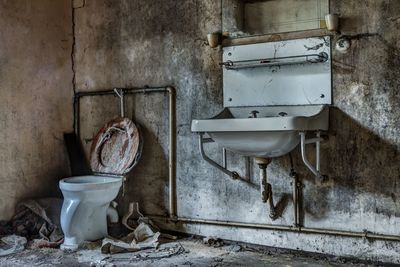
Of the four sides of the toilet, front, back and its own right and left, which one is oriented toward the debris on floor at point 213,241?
left

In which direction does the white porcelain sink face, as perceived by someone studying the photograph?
facing the viewer and to the left of the viewer

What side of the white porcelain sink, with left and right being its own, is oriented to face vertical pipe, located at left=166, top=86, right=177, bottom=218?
right

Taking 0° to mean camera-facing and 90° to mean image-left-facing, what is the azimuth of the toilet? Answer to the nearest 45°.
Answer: approximately 45°

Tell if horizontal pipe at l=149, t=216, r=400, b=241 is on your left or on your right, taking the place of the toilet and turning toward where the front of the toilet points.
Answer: on your left

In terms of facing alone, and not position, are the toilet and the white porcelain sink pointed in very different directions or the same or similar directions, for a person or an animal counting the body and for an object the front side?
same or similar directions

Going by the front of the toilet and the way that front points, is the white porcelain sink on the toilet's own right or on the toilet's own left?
on the toilet's own left

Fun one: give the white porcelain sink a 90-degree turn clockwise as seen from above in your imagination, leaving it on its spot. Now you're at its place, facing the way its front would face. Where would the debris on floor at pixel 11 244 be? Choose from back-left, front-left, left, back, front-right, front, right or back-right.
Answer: front-left

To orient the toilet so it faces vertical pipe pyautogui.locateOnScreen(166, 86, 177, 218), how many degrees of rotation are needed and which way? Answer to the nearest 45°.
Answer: approximately 135° to its left

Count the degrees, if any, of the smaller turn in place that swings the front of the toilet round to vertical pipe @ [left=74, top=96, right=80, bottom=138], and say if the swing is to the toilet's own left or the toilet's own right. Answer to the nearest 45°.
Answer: approximately 135° to the toilet's own right

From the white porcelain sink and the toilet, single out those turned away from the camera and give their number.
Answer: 0
